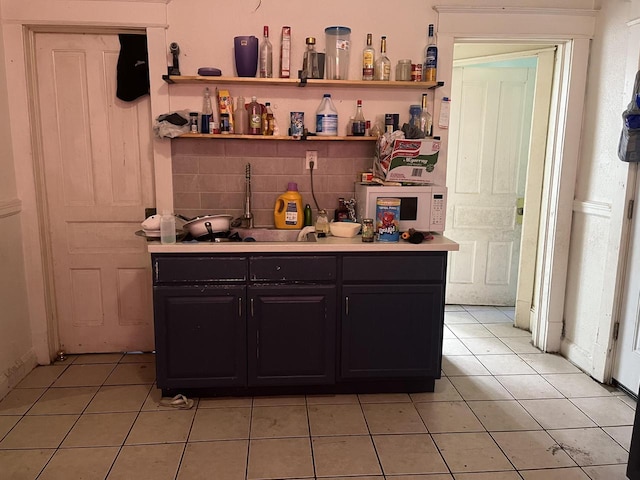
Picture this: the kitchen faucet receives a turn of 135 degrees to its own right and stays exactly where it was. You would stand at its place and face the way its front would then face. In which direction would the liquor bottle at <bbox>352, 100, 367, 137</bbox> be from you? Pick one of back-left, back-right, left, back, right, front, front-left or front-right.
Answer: back-right

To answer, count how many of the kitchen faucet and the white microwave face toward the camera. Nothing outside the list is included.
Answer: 2

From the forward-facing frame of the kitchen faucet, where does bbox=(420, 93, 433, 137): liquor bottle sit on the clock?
The liquor bottle is roughly at 9 o'clock from the kitchen faucet.

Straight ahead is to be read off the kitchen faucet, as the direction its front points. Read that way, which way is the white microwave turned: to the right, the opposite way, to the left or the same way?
the same way

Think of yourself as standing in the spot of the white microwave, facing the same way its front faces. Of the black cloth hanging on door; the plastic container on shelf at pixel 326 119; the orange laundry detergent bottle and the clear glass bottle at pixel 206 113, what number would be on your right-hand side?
4

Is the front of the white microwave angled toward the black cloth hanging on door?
no

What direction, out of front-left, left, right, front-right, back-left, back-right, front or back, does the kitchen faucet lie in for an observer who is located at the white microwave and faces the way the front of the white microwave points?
right

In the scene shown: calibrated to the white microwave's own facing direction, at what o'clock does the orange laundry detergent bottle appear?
The orange laundry detergent bottle is roughly at 3 o'clock from the white microwave.

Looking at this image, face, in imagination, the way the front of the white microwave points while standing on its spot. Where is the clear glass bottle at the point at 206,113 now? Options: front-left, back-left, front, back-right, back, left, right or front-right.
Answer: right

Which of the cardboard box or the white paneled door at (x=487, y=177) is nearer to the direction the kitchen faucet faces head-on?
the cardboard box

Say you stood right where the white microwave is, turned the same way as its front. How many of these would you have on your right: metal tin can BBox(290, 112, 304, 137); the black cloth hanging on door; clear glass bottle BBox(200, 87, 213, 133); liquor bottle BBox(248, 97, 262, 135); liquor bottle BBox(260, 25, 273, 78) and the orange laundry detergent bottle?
6

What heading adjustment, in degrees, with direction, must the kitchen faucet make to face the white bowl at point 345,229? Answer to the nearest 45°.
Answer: approximately 45° to its left

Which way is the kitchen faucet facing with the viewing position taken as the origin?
facing the viewer
